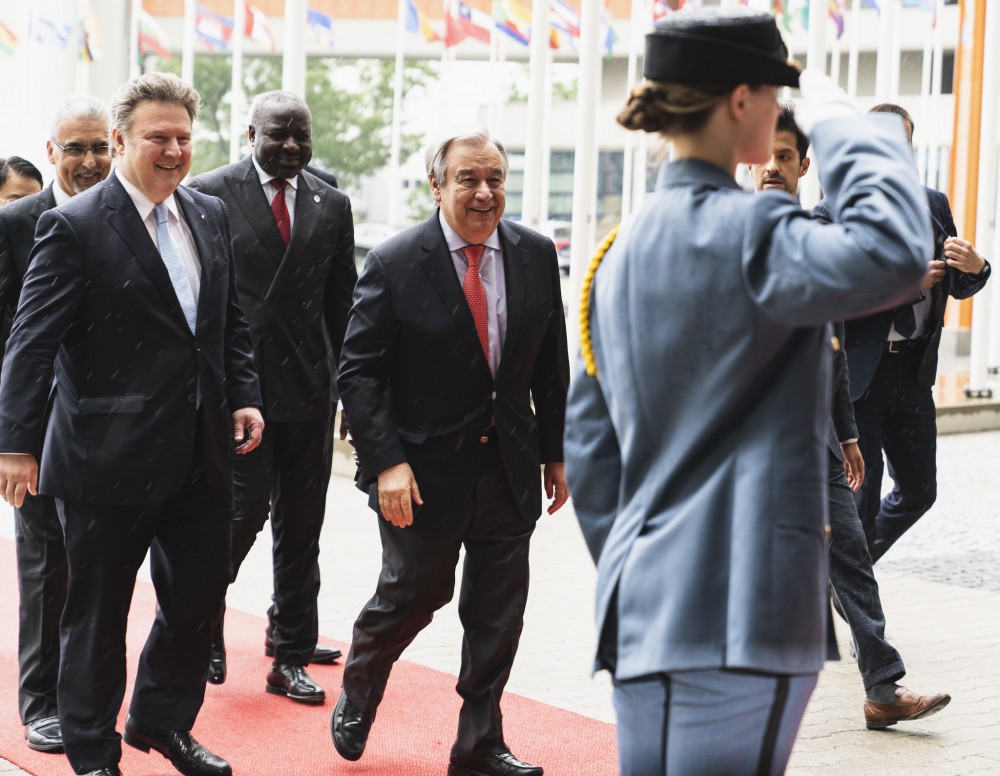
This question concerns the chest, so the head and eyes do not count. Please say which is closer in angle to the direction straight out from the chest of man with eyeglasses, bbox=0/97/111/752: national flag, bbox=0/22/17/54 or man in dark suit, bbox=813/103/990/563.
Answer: the man in dark suit

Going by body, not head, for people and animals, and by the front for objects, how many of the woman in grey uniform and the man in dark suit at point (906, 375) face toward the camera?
1

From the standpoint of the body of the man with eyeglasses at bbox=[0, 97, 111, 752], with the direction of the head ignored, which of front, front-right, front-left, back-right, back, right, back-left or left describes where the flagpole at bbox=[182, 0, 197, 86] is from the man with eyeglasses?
back-left

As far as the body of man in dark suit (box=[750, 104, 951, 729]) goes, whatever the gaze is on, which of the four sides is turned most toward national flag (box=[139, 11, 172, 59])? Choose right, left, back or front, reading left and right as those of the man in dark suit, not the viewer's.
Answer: back

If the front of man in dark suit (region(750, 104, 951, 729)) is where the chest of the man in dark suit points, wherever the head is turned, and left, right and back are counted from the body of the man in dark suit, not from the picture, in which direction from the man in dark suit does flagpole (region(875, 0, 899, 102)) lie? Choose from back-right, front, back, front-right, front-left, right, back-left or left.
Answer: back-left

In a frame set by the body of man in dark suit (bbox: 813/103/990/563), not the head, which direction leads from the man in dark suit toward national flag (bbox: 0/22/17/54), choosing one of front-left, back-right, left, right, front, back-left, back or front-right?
back-right

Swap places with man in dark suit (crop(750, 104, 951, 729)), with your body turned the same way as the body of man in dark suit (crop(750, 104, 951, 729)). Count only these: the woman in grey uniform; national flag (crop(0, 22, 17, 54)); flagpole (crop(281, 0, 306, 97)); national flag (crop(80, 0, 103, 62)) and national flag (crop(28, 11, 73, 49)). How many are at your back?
4

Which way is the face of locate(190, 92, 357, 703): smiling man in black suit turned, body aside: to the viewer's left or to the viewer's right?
to the viewer's right

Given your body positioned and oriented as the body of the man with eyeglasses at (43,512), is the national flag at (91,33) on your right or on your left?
on your left

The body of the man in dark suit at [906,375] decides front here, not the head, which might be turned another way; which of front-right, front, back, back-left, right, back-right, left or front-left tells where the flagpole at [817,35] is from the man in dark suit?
back

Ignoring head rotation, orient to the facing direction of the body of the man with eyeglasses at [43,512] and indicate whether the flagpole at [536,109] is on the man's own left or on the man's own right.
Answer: on the man's own left

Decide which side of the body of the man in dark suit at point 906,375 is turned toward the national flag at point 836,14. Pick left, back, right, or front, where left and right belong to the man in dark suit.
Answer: back

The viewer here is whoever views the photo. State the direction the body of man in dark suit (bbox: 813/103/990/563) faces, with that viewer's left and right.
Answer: facing the viewer

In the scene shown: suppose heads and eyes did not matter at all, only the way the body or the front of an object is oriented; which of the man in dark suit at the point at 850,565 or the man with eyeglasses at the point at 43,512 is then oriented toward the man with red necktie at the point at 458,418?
the man with eyeglasses
